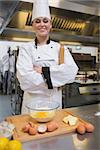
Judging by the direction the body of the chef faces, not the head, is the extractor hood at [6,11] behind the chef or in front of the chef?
behind

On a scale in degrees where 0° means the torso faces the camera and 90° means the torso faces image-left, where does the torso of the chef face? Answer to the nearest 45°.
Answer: approximately 0°

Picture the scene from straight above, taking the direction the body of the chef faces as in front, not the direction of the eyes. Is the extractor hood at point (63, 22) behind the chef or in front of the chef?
behind
